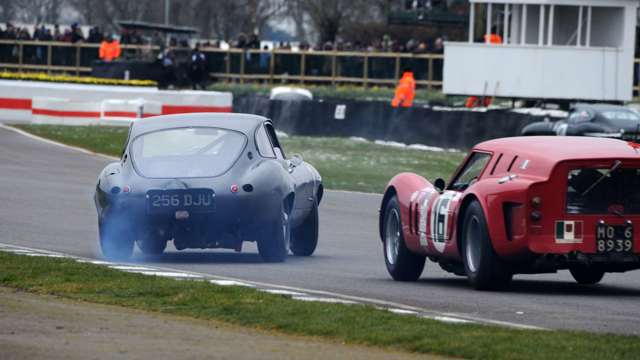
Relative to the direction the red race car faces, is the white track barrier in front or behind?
in front

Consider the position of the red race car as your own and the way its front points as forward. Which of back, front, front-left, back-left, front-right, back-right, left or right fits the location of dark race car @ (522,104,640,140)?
front-right

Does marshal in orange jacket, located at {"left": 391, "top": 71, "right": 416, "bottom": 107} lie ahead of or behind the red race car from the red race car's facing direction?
ahead

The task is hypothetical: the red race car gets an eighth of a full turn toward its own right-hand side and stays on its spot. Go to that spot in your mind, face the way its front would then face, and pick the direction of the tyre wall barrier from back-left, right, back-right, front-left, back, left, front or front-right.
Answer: front

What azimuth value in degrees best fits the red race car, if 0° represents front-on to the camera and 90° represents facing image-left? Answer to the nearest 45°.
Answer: approximately 135°
